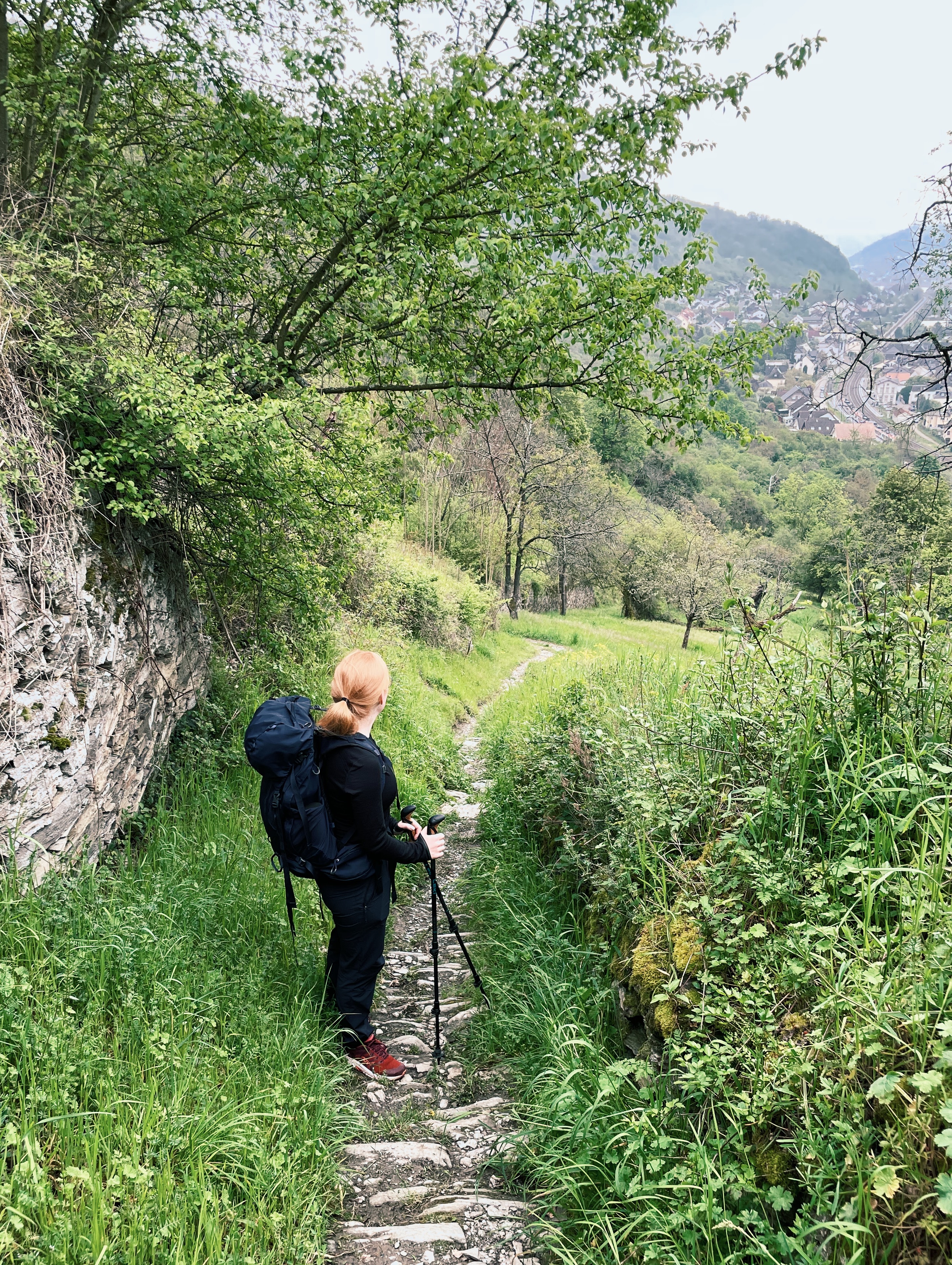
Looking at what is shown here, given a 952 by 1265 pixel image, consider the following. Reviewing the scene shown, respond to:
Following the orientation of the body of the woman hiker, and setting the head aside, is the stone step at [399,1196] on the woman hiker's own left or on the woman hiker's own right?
on the woman hiker's own right

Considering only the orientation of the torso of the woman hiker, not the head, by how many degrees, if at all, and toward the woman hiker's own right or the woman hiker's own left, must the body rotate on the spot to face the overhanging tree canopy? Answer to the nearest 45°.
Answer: approximately 90° to the woman hiker's own left

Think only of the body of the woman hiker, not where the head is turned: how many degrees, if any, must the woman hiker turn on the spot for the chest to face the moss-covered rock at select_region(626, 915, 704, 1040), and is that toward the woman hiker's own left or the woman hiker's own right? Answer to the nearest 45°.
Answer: approximately 45° to the woman hiker's own right

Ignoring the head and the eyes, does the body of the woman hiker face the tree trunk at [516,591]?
no

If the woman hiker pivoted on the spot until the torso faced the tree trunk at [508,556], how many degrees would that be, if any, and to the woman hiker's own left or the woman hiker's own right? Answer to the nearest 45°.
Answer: approximately 90° to the woman hiker's own left

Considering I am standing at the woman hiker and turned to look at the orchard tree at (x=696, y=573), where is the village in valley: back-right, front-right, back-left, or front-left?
front-right

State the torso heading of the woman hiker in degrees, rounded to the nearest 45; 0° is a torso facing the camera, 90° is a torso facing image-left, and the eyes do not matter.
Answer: approximately 270°

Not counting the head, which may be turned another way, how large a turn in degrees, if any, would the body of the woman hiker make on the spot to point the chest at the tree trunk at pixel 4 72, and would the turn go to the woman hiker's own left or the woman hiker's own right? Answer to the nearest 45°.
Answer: approximately 135° to the woman hiker's own left
